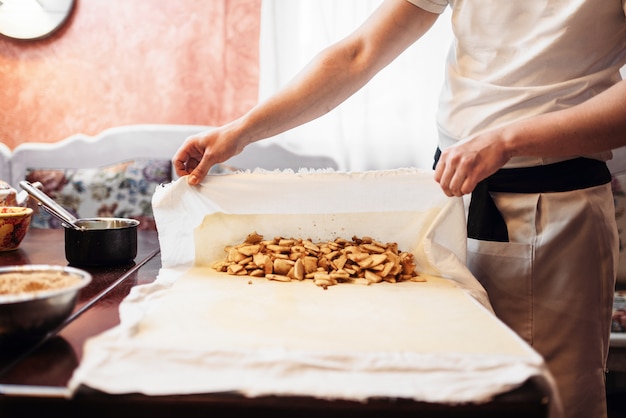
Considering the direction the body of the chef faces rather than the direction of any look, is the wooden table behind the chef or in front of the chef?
in front

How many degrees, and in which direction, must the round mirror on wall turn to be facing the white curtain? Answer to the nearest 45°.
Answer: approximately 45° to its left

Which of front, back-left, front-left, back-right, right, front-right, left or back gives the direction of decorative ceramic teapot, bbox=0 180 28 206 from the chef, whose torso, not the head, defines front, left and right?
front-right

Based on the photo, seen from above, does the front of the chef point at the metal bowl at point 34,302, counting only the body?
yes

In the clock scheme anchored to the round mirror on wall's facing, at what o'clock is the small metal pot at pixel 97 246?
The small metal pot is roughly at 12 o'clock from the round mirror on wall.

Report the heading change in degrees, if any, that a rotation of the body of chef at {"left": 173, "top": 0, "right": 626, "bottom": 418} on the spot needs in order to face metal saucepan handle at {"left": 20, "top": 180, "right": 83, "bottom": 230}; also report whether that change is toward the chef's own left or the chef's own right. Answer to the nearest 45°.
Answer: approximately 45° to the chef's own right

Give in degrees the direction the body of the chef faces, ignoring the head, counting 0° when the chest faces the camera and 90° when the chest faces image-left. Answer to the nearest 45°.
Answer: approximately 45°

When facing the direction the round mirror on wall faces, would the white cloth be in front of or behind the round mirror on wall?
in front

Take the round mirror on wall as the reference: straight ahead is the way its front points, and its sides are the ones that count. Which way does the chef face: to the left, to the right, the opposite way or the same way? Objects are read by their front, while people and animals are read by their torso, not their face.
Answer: to the right

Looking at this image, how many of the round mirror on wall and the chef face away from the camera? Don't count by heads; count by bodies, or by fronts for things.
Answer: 0

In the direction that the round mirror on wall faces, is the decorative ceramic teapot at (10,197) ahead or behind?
ahead

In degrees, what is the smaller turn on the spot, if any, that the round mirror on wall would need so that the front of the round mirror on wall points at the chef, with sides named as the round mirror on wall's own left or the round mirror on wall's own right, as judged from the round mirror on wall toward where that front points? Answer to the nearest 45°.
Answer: approximately 45° to the round mirror on wall's own left
